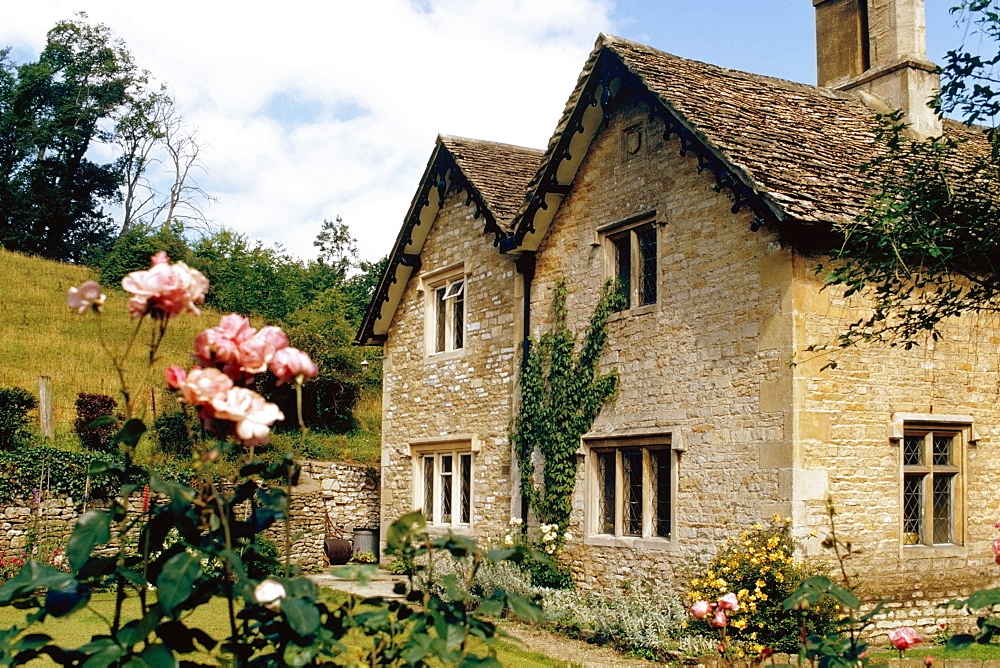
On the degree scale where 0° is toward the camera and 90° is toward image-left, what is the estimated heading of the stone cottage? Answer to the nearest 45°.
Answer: approximately 45°

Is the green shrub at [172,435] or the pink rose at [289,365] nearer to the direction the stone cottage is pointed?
the pink rose

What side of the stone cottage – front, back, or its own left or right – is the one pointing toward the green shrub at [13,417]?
right

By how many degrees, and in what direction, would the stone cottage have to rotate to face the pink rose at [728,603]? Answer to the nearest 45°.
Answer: approximately 45° to its left

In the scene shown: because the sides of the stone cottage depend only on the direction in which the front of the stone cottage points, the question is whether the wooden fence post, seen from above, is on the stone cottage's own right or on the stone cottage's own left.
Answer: on the stone cottage's own right

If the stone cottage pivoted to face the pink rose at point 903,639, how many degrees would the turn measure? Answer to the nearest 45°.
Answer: approximately 45° to its left

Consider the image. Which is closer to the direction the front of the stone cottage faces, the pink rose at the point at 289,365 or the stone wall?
the pink rose
